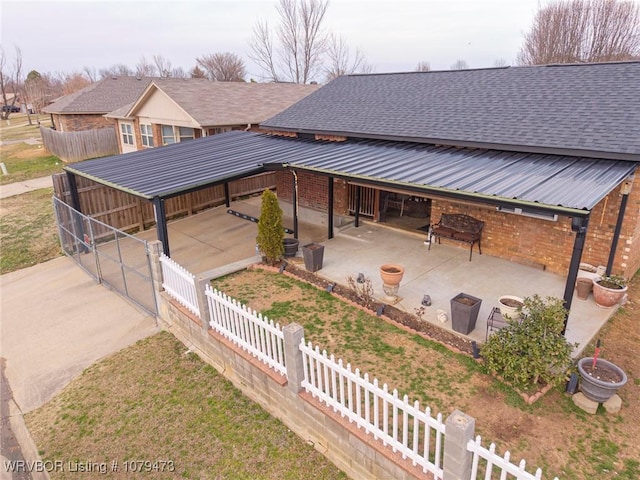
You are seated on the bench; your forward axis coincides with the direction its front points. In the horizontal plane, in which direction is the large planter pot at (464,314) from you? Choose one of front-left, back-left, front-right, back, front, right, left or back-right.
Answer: front-left

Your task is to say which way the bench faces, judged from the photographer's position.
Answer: facing the viewer and to the left of the viewer

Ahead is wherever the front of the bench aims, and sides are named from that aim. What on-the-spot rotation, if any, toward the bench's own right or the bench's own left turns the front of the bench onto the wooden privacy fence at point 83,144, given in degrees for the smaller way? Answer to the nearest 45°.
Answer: approximately 90° to the bench's own right

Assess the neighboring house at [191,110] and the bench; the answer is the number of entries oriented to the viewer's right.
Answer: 0

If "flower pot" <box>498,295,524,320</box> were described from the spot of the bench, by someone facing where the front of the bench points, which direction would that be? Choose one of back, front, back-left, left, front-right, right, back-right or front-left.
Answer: front-left

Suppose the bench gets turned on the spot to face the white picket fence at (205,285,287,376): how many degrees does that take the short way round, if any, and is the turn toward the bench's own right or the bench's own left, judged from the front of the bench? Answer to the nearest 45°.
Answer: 0° — it already faces it

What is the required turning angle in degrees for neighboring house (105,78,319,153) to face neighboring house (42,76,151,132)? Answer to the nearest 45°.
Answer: approximately 90° to its right

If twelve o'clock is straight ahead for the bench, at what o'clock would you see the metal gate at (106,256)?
The metal gate is roughly at 1 o'clock from the bench.
